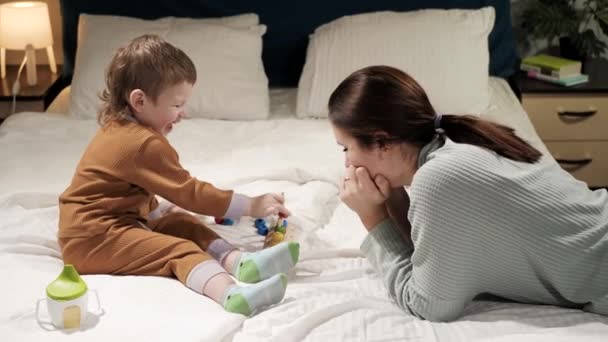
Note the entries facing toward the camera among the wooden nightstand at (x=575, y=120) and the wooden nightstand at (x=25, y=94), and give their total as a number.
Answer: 2

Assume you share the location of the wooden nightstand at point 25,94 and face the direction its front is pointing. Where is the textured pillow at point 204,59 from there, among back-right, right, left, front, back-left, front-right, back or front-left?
front-left

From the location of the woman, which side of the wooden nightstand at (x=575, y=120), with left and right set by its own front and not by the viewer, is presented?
front

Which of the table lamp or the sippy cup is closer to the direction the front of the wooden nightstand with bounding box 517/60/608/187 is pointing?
the sippy cup

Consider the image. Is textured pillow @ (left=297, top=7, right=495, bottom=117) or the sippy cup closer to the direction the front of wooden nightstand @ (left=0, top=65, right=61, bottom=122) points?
the sippy cup

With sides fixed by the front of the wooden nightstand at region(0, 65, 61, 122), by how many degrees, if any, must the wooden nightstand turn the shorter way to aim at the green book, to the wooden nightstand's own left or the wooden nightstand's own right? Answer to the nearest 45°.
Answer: approximately 90° to the wooden nightstand's own left

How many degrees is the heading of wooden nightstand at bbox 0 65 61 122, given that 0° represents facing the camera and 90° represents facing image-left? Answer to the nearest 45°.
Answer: approximately 0°

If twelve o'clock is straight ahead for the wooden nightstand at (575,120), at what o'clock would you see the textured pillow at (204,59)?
The textured pillow is roughly at 2 o'clock from the wooden nightstand.

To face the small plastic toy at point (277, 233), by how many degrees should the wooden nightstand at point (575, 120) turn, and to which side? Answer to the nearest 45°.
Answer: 0° — it already faces it

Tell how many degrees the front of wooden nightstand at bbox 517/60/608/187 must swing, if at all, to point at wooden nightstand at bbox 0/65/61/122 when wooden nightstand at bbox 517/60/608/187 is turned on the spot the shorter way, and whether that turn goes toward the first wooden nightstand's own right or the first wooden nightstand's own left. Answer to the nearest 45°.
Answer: approximately 90° to the first wooden nightstand's own right

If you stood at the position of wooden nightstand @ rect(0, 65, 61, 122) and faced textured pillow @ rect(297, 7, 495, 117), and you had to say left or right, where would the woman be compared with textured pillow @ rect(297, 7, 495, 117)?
right
